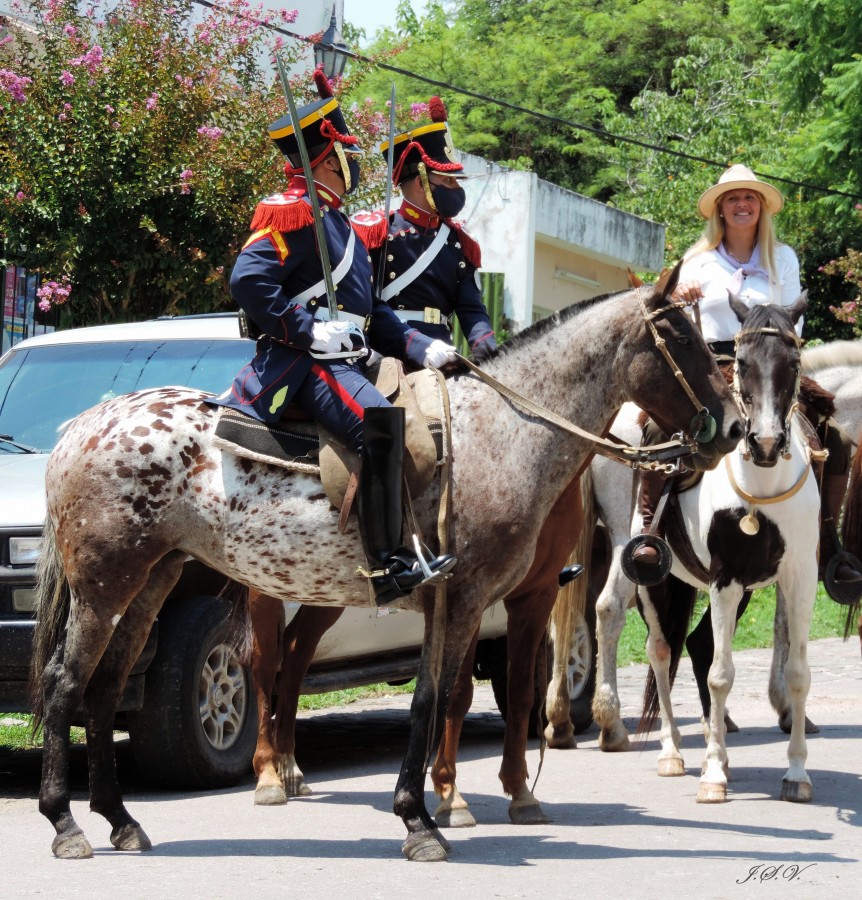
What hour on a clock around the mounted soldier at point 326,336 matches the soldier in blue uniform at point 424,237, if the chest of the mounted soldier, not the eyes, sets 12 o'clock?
The soldier in blue uniform is roughly at 10 o'clock from the mounted soldier.

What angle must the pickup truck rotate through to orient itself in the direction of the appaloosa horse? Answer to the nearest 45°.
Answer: approximately 45° to its left

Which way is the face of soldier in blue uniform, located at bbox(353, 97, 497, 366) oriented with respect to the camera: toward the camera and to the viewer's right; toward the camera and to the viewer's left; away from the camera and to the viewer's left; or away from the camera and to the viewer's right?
toward the camera and to the viewer's right

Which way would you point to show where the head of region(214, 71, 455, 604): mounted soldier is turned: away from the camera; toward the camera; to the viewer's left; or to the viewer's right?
to the viewer's right

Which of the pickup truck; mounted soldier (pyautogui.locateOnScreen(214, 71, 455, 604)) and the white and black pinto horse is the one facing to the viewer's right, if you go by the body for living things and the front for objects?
the mounted soldier

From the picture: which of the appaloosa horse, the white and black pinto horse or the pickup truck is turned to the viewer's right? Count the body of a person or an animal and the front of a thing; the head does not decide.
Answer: the appaloosa horse

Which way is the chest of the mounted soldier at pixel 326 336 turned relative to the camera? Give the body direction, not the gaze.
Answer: to the viewer's right

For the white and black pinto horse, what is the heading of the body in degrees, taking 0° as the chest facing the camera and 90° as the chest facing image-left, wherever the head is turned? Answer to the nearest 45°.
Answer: approximately 0°

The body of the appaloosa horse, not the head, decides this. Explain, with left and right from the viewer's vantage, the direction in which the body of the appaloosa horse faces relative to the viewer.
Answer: facing to the right of the viewer

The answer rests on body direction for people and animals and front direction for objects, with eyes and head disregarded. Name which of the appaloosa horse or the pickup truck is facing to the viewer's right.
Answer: the appaloosa horse
